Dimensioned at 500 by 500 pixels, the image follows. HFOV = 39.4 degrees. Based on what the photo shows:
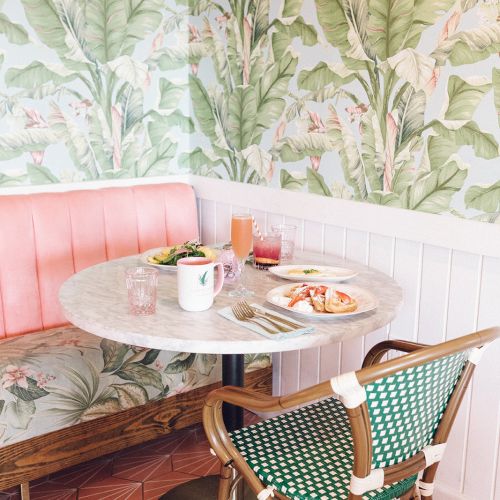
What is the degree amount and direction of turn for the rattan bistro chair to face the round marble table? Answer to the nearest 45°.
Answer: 0° — it already faces it

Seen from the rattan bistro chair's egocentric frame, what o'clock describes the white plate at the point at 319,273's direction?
The white plate is roughly at 1 o'clock from the rattan bistro chair.

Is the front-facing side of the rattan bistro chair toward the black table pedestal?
yes

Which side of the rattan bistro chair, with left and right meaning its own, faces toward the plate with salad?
front

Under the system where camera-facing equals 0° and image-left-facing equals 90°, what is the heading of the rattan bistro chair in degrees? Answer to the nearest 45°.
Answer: approximately 135°

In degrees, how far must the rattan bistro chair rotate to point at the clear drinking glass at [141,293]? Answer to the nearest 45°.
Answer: approximately 45° to its left
